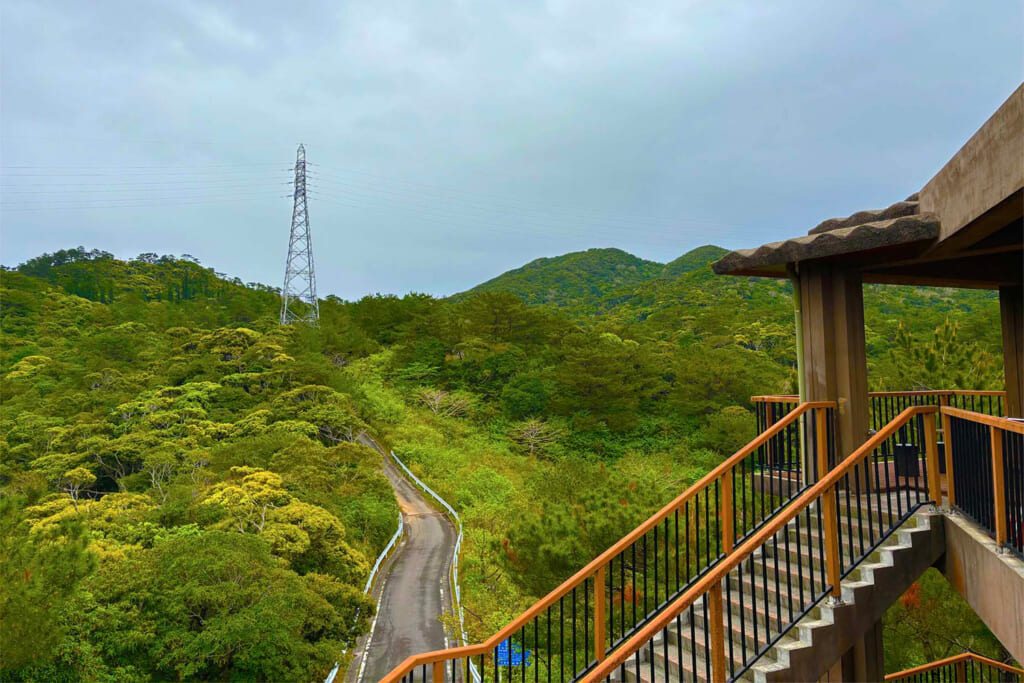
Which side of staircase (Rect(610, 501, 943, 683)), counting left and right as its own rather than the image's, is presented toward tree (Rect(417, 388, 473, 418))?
right

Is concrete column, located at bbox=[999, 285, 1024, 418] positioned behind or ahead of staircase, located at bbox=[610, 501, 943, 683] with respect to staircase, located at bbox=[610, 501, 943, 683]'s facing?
behind

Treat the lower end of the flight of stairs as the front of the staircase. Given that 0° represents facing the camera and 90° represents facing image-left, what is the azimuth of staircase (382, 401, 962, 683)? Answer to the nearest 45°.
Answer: approximately 45°

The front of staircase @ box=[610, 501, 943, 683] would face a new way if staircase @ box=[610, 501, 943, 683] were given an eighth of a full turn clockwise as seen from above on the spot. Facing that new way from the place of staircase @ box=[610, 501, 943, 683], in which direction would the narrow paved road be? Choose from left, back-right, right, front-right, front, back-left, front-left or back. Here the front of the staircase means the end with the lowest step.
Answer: front-right

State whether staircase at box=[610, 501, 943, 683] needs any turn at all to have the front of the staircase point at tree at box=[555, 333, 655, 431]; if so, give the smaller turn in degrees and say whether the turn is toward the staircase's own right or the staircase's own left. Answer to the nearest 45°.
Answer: approximately 135° to the staircase's own right

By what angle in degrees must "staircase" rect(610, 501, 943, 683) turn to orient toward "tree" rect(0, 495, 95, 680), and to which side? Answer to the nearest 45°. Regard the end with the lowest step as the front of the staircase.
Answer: approximately 45° to its right

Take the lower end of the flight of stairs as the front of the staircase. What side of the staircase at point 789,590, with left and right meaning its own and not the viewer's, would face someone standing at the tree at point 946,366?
back

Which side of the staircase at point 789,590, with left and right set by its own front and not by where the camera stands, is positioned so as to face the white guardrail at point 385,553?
right

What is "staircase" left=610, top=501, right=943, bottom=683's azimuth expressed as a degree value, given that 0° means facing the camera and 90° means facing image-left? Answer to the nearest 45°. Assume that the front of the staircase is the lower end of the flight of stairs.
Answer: approximately 45°
